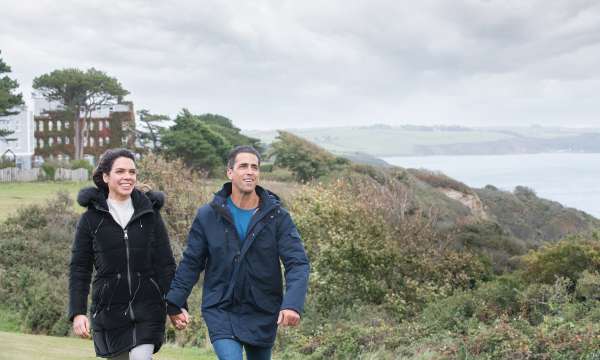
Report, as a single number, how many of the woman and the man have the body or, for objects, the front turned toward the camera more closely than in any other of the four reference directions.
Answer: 2

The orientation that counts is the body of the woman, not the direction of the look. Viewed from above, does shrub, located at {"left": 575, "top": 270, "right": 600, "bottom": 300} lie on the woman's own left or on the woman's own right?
on the woman's own left

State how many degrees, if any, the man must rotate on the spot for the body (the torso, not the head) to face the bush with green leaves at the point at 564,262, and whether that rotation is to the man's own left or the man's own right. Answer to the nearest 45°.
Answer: approximately 135° to the man's own left

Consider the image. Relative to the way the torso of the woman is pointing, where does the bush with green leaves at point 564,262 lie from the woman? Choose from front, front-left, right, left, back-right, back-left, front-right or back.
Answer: back-left

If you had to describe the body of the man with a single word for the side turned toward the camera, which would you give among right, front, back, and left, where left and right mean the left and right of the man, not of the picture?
front

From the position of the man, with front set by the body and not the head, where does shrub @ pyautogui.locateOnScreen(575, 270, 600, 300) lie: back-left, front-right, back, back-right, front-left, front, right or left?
back-left
